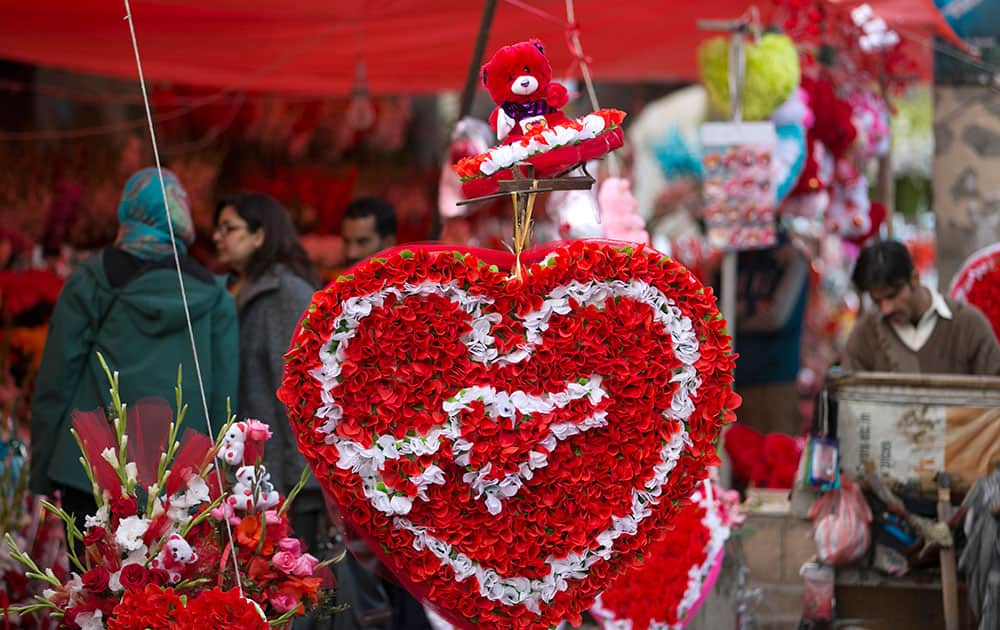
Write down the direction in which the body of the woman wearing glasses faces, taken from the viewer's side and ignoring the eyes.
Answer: to the viewer's left

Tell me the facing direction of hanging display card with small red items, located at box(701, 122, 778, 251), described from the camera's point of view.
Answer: facing the viewer

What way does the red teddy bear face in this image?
toward the camera

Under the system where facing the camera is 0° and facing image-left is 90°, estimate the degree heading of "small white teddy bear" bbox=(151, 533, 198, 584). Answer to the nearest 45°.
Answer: approximately 0°

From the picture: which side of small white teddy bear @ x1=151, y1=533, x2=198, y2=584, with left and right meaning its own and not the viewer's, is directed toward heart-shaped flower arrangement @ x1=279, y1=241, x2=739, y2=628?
left

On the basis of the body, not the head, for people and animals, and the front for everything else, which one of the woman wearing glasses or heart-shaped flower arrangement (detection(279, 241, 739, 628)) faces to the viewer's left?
the woman wearing glasses

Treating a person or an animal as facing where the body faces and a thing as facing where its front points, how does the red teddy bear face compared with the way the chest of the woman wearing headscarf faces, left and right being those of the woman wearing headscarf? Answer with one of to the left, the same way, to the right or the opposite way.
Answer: the opposite way

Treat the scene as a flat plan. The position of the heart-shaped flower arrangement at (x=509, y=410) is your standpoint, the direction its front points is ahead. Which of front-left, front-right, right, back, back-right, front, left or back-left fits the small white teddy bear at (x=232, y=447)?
right

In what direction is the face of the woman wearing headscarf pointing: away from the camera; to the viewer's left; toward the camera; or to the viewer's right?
away from the camera

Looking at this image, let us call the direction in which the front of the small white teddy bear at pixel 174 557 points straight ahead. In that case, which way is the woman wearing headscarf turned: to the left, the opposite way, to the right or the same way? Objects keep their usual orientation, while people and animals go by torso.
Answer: the opposite way

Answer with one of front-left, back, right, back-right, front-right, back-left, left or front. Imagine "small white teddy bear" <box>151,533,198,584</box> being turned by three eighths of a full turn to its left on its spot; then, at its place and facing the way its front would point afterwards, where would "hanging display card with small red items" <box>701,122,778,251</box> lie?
front

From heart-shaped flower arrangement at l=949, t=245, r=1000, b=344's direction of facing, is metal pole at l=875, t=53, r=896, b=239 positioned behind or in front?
behind

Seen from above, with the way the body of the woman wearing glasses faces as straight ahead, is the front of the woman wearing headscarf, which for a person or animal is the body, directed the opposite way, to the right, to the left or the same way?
to the right

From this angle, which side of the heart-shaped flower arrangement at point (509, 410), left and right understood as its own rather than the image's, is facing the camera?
front

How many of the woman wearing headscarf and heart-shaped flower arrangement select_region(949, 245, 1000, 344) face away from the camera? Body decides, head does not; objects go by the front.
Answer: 1

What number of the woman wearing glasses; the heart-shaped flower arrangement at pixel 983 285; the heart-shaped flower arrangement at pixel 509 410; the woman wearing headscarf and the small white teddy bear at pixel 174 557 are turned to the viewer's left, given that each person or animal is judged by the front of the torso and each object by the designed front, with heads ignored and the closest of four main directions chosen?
1

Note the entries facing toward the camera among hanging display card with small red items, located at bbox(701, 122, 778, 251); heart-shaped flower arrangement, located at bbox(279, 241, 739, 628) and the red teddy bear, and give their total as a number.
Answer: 3

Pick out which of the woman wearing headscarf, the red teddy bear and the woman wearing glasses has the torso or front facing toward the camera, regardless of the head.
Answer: the red teddy bear
